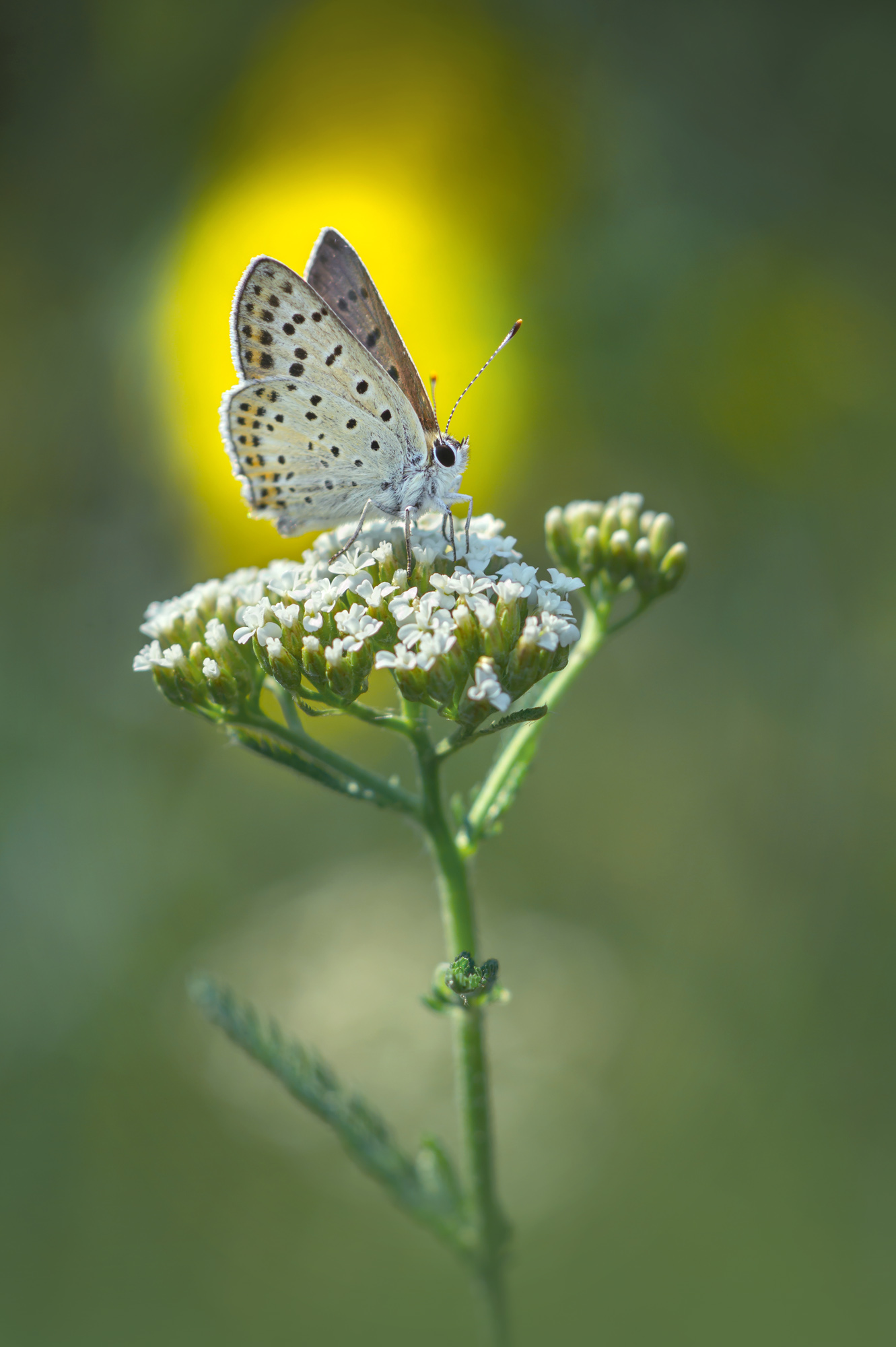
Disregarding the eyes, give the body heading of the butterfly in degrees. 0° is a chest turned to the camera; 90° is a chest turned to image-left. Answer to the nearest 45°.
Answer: approximately 270°
